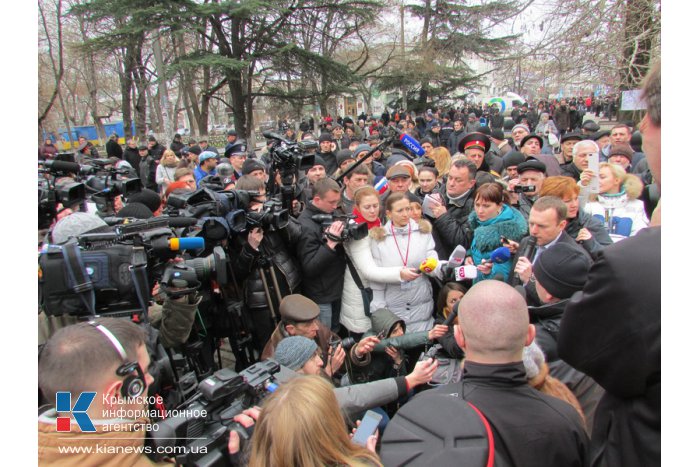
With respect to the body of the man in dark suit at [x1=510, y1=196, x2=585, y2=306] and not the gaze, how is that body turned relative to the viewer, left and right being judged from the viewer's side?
facing the viewer and to the left of the viewer

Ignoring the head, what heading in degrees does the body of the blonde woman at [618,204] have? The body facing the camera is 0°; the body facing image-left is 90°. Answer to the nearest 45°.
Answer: approximately 45°

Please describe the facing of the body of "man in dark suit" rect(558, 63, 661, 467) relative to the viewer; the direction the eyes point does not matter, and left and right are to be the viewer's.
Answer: facing away from the viewer and to the left of the viewer

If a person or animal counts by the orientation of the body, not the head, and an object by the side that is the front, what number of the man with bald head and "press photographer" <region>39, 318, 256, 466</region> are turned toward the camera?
0

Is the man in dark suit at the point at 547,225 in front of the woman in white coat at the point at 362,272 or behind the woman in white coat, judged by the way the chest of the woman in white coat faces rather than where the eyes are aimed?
in front

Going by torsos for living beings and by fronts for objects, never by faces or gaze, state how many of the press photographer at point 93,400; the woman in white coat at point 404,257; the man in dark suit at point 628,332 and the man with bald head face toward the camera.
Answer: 1

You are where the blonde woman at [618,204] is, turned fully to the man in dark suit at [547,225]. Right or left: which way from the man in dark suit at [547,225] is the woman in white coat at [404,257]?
right

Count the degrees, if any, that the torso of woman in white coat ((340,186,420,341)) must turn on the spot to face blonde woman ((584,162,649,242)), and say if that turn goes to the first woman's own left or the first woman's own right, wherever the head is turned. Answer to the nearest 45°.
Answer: approximately 45° to the first woman's own left

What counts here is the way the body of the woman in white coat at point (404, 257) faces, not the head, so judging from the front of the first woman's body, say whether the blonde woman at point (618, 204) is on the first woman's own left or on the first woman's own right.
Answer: on the first woman's own left

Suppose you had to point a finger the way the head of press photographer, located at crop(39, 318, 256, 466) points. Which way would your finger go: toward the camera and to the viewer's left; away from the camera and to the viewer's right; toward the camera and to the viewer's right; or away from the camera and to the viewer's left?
away from the camera and to the viewer's right

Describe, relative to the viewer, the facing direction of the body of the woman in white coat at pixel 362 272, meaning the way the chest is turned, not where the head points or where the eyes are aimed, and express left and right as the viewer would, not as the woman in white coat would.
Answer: facing the viewer and to the right of the viewer

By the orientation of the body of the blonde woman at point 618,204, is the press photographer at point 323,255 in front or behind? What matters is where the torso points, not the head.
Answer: in front

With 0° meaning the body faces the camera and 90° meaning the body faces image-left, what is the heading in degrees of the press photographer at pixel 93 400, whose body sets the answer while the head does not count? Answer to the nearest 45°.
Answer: approximately 225°
